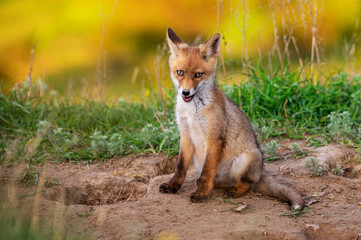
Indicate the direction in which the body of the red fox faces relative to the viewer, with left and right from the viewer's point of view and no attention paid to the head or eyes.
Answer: facing the viewer and to the left of the viewer

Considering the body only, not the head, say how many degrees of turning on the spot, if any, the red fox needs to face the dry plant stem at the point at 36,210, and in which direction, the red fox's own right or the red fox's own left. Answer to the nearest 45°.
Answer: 0° — it already faces it
